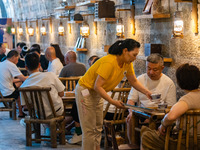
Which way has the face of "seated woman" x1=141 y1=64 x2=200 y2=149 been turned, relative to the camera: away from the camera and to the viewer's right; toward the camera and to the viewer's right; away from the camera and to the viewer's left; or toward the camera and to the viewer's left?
away from the camera and to the viewer's left

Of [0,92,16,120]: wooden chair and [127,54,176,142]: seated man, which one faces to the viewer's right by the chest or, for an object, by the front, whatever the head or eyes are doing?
the wooden chair

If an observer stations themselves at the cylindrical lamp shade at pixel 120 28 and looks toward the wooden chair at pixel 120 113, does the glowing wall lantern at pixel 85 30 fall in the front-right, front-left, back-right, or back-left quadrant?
back-right

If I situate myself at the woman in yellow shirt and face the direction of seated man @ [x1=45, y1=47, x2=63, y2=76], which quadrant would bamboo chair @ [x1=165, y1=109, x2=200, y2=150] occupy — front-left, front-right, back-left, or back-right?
back-right

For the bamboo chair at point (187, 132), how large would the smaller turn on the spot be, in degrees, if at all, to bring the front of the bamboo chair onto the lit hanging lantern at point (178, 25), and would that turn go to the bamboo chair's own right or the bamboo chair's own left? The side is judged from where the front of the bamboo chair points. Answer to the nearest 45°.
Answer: approximately 45° to the bamboo chair's own right

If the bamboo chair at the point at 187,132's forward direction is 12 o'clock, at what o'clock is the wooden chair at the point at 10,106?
The wooden chair is roughly at 12 o'clock from the bamboo chair.

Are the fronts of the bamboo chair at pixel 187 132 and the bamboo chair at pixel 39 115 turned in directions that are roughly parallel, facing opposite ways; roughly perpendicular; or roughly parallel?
roughly perpendicular

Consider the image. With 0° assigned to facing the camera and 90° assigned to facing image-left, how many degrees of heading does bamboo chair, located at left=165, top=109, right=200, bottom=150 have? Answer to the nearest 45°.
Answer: approximately 135°

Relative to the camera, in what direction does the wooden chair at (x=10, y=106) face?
facing to the right of the viewer

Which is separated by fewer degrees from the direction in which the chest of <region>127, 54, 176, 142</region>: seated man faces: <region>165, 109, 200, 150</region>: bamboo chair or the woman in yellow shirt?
the woman in yellow shirt

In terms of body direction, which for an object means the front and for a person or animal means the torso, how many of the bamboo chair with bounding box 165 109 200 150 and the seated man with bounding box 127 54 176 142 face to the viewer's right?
0

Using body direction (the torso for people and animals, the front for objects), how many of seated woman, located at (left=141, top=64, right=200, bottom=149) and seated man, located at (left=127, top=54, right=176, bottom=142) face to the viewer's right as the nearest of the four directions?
0
